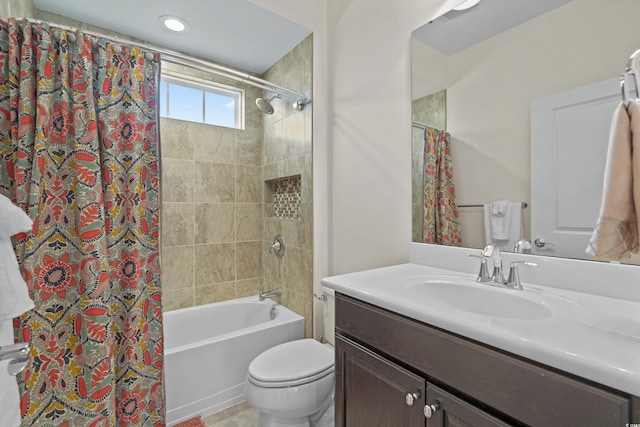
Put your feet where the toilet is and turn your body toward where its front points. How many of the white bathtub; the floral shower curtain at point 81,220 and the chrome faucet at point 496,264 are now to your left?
1

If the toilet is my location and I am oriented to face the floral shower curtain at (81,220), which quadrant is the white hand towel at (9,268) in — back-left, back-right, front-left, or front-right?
front-left

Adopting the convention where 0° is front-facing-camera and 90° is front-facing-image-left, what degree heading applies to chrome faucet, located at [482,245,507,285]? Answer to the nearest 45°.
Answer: approximately 45°

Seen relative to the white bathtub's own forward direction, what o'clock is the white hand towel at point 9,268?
The white hand towel is roughly at 2 o'clock from the white bathtub.

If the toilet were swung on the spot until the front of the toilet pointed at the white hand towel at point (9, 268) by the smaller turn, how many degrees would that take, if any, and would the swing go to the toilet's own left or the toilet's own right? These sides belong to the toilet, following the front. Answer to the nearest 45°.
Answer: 0° — it already faces it

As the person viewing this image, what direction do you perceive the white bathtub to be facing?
facing the viewer and to the right of the viewer

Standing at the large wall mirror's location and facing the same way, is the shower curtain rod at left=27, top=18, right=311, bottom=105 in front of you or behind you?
in front

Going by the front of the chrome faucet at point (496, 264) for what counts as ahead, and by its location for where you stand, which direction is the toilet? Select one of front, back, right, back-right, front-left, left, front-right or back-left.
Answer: front-right

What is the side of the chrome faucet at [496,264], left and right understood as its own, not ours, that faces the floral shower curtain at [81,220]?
front

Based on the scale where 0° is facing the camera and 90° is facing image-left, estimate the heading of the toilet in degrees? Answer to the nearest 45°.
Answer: approximately 45°

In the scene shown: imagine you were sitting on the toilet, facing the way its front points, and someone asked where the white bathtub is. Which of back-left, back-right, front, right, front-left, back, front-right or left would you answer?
right

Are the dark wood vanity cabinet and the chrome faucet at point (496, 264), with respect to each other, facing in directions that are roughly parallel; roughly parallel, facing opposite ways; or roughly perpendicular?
roughly parallel

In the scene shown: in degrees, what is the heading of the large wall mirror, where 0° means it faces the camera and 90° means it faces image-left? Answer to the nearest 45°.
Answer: approximately 45°

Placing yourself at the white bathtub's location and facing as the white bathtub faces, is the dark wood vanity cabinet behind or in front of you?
in front

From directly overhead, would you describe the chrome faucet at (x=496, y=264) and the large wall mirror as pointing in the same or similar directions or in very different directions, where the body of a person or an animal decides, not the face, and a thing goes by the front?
same or similar directions

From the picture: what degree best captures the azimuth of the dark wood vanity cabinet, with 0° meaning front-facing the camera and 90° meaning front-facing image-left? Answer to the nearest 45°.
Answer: approximately 45°

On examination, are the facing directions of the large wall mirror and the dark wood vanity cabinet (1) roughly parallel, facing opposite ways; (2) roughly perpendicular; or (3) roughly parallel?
roughly parallel

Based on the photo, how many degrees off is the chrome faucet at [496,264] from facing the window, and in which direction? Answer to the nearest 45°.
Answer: approximately 45° to its right

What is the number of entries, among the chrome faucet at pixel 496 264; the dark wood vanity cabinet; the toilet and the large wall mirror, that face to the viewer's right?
0
